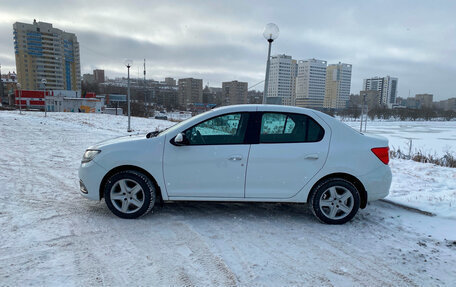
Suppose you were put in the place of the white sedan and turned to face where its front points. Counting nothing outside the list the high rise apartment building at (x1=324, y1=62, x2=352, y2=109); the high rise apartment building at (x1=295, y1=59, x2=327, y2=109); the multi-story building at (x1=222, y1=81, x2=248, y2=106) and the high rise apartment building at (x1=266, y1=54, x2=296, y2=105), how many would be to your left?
0

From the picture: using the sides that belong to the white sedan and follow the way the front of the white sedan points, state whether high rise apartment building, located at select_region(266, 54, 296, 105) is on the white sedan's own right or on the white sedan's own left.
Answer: on the white sedan's own right

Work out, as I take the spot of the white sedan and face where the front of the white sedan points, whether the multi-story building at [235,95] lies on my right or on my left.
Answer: on my right

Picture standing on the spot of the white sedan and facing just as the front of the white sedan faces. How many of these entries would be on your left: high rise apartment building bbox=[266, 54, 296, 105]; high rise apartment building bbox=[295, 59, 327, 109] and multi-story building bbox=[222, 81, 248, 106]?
0

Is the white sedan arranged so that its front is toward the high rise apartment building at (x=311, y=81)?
no

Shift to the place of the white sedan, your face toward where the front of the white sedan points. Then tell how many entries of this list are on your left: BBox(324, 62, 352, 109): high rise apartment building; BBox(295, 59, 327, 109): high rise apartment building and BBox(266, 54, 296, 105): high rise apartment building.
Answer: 0

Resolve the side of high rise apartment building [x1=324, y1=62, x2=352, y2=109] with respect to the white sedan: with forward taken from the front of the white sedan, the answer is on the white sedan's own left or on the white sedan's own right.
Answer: on the white sedan's own right

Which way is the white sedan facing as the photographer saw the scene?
facing to the left of the viewer
